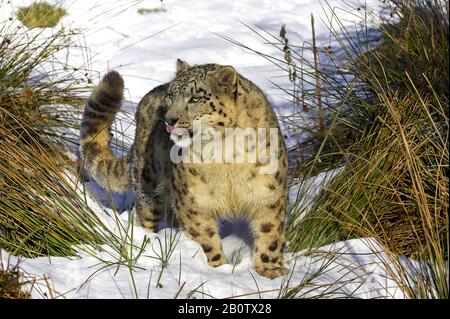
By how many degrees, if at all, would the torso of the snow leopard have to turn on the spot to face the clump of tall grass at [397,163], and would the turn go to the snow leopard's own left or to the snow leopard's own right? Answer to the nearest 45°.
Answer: approximately 45° to the snow leopard's own left

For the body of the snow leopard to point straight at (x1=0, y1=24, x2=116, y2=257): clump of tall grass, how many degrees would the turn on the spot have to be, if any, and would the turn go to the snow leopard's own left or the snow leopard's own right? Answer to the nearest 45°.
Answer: approximately 135° to the snow leopard's own right

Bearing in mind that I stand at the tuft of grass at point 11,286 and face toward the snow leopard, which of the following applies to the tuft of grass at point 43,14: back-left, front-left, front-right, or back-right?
front-left

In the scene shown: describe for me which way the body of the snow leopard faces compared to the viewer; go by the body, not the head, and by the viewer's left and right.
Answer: facing the viewer and to the right of the viewer

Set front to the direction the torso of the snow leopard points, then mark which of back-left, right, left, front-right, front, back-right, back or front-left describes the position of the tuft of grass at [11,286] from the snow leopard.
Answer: right

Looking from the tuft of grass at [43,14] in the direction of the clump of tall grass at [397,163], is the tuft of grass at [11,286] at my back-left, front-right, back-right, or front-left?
front-right
